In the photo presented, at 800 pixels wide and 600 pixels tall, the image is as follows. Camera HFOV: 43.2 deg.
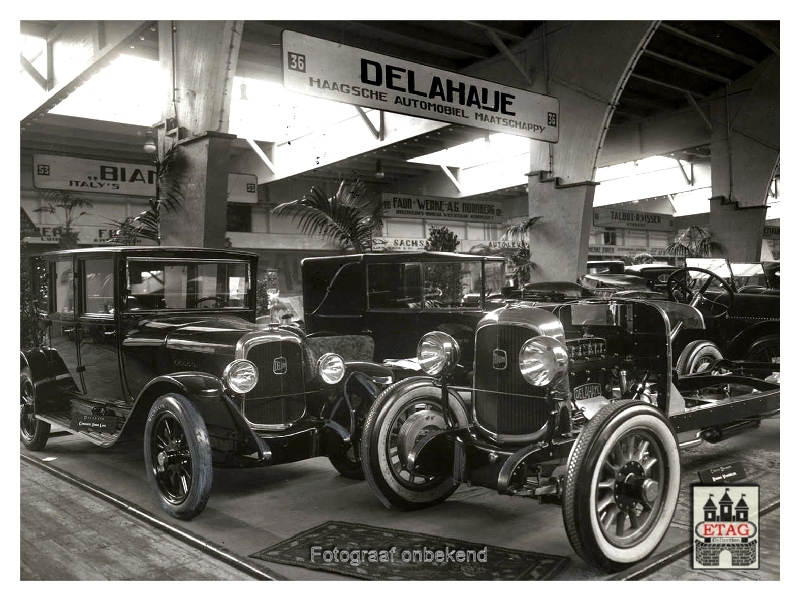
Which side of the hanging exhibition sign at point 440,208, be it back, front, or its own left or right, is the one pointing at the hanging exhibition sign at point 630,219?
left

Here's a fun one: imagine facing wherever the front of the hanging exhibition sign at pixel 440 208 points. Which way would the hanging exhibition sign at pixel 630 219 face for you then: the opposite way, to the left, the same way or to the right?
the same way

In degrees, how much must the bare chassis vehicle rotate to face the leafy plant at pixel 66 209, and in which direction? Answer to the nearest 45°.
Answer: approximately 45° to its right

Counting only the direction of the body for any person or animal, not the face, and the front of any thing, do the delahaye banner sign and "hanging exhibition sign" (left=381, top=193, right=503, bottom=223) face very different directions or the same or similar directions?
same or similar directions

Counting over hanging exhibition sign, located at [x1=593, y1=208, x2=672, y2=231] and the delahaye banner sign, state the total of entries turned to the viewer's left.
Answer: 0

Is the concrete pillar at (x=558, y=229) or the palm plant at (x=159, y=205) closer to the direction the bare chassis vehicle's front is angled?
the palm plant

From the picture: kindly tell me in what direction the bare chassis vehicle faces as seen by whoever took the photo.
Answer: facing the viewer and to the left of the viewer

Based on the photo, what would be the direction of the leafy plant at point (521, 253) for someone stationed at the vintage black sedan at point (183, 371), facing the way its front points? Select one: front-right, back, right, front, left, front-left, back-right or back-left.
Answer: left

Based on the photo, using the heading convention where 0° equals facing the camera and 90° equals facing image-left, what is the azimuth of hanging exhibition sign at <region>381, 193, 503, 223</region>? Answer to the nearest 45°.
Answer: approximately 315°

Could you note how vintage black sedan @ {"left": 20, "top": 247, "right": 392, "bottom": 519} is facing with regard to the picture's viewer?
facing the viewer and to the right of the viewer

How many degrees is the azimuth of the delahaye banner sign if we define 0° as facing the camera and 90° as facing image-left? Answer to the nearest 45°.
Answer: approximately 315°

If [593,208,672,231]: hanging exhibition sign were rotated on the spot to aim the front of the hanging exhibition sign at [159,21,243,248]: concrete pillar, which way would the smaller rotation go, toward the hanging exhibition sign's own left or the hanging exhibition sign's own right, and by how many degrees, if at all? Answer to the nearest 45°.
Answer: approximately 45° to the hanging exhibition sign's own right
